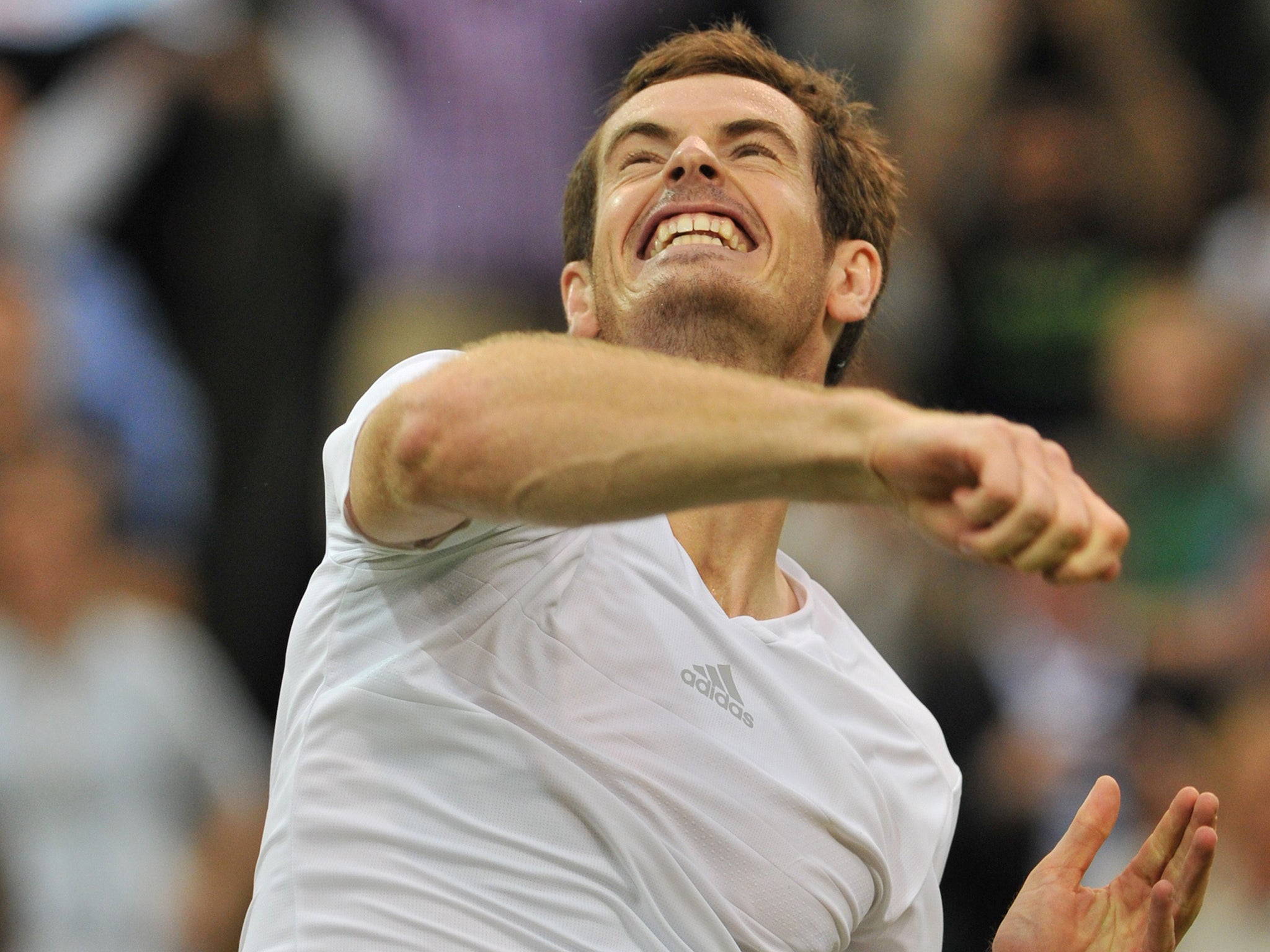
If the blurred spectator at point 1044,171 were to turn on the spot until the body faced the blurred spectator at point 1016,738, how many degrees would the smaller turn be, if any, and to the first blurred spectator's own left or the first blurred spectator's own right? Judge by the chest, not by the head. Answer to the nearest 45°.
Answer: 0° — they already face them

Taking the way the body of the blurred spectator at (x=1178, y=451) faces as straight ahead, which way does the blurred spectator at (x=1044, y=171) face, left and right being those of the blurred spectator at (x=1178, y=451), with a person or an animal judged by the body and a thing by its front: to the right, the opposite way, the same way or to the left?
the same way

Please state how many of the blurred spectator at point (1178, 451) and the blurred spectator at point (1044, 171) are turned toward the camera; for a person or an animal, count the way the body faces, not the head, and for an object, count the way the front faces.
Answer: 2

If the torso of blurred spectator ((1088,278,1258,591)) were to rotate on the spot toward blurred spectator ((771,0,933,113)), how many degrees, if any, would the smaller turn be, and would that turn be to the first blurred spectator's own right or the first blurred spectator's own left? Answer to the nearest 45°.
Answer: approximately 135° to the first blurred spectator's own right

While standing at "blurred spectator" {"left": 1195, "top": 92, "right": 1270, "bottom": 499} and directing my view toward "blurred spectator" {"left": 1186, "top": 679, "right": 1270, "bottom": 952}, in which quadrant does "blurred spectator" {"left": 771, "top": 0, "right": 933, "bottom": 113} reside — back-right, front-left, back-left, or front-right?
back-right

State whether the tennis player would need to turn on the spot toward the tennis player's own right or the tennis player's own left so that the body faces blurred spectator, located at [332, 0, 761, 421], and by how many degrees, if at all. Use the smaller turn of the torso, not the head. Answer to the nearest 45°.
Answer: approximately 135° to the tennis player's own left

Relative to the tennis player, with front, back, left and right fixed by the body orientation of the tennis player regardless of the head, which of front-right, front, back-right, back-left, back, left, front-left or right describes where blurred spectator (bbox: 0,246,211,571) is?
back

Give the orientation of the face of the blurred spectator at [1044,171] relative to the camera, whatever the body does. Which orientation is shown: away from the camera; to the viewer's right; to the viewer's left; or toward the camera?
toward the camera

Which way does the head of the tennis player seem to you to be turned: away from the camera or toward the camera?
toward the camera

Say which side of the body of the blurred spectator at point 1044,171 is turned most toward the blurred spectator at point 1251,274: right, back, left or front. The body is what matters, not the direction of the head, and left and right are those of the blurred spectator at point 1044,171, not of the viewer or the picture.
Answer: left

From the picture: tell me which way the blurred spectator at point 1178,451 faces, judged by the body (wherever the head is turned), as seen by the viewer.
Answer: toward the camera

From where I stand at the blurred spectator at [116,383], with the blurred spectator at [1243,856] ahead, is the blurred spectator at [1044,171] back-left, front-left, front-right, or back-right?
front-left

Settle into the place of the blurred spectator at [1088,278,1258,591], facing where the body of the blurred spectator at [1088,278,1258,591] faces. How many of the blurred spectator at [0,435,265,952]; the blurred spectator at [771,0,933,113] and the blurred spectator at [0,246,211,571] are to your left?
0

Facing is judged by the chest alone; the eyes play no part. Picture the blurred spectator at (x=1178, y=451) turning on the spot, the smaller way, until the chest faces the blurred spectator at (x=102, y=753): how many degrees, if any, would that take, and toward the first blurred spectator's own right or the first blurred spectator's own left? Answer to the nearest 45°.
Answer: approximately 45° to the first blurred spectator's own right

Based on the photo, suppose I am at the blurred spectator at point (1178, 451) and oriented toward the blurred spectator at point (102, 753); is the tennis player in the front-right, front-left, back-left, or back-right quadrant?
front-left
